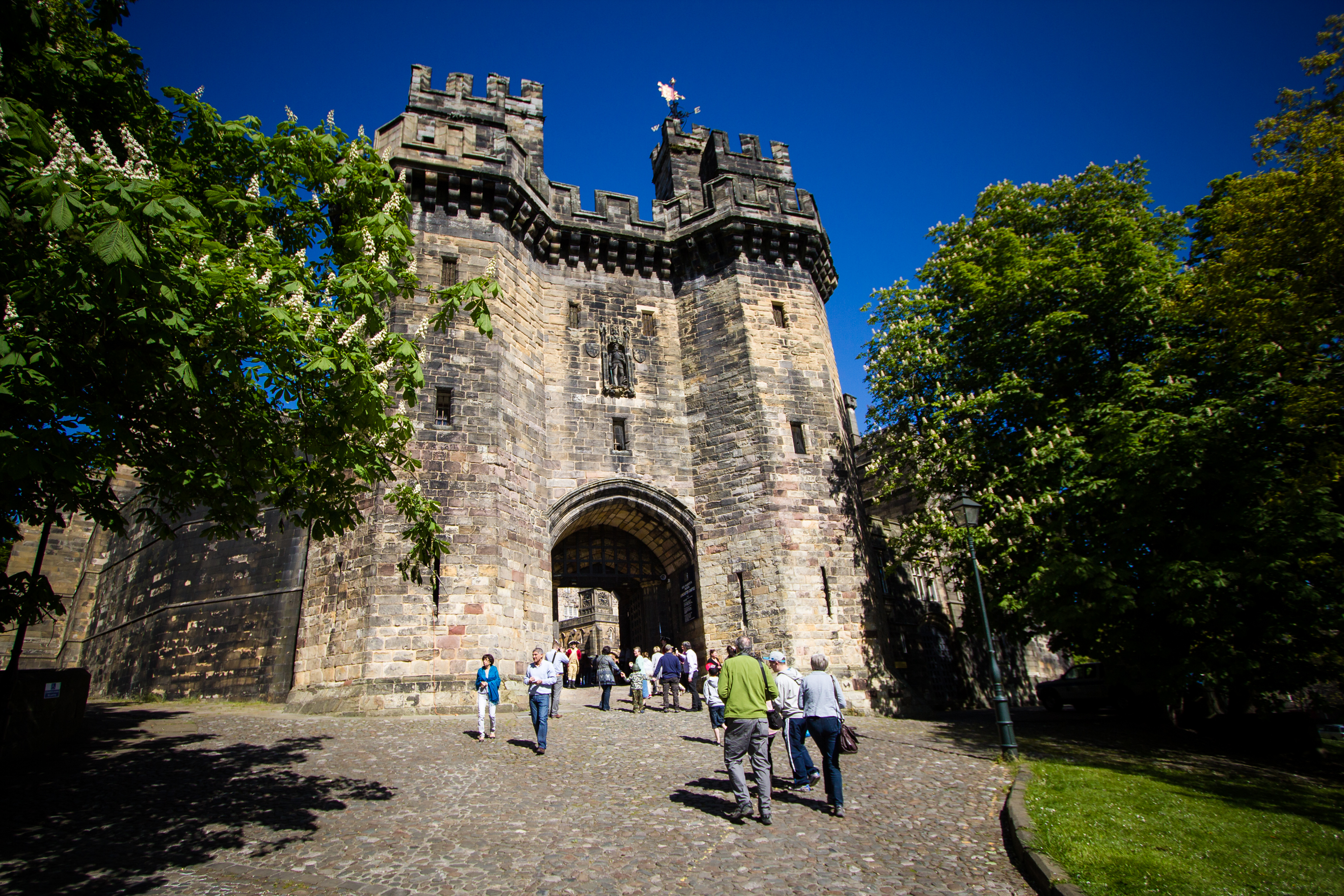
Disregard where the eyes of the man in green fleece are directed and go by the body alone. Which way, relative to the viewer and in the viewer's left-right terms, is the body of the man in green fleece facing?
facing away from the viewer

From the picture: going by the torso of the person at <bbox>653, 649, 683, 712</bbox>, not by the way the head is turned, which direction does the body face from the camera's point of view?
away from the camera

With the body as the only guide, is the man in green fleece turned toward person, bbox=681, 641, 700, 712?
yes

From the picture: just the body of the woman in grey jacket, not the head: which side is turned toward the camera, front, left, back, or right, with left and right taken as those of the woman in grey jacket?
back

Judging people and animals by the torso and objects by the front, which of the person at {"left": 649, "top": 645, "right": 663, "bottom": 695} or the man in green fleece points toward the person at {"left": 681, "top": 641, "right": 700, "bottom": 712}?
the man in green fleece

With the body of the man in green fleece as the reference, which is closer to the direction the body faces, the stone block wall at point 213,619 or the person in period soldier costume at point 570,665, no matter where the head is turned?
the person in period soldier costume

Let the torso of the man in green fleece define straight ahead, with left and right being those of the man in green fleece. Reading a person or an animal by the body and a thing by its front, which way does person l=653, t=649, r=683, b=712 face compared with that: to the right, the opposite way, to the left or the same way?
the same way

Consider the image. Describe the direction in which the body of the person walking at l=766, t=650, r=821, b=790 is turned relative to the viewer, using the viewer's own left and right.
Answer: facing away from the viewer and to the left of the viewer
